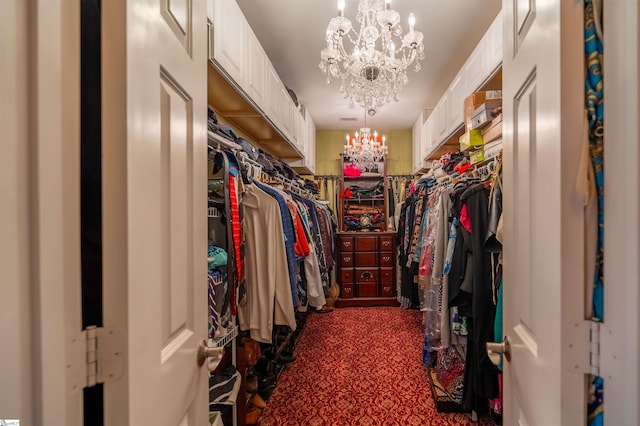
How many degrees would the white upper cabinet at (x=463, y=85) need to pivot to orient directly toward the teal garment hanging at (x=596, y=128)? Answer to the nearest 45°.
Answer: approximately 90° to its left

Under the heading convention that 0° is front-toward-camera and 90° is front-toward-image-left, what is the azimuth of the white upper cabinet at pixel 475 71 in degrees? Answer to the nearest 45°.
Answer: approximately 90°

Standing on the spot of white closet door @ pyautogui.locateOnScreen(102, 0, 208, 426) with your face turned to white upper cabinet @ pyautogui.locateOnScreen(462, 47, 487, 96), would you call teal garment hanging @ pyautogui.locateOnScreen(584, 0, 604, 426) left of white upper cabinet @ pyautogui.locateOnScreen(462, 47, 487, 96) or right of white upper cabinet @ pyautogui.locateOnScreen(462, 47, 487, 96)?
right

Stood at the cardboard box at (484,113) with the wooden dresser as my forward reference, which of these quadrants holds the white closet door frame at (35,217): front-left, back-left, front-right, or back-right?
back-left

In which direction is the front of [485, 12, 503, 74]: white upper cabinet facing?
to the viewer's left

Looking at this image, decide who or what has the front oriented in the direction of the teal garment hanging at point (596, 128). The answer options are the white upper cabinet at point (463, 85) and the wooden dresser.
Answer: the wooden dresser

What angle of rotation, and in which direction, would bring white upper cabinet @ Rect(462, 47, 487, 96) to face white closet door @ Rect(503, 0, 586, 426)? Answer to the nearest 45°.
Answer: approximately 90° to its left

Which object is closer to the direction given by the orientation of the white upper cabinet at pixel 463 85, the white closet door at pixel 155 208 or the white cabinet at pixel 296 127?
the white cabinet

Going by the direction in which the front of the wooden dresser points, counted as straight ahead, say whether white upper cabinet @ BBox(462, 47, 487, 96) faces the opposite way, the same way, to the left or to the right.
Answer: to the right

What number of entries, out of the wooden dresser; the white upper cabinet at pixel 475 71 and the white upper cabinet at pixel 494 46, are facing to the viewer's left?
2

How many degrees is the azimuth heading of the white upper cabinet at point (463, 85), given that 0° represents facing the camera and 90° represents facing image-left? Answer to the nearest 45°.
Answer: approximately 90°

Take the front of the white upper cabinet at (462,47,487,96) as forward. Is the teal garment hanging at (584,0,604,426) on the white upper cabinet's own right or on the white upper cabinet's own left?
on the white upper cabinet's own left
